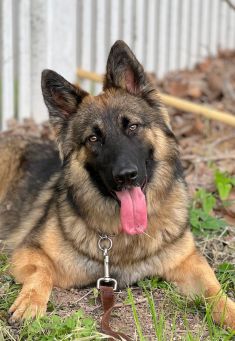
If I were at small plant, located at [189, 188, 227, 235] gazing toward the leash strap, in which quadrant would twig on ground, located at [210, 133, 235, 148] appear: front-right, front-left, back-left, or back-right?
back-right

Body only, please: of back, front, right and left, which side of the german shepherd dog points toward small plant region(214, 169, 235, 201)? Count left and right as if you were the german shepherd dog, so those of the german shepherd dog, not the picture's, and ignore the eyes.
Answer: left

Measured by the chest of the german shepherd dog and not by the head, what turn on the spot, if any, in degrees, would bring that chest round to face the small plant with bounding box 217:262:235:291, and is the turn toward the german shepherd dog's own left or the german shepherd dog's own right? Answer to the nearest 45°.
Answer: approximately 45° to the german shepherd dog's own left

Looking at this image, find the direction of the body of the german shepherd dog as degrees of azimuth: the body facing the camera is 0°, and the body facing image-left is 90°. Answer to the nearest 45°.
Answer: approximately 315°

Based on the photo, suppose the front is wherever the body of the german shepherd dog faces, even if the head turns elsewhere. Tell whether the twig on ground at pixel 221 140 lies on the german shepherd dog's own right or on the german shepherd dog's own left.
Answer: on the german shepherd dog's own left

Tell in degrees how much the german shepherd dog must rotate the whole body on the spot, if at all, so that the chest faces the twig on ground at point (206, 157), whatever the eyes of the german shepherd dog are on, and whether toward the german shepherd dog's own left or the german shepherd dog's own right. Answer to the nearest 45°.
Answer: approximately 90° to the german shepherd dog's own left
